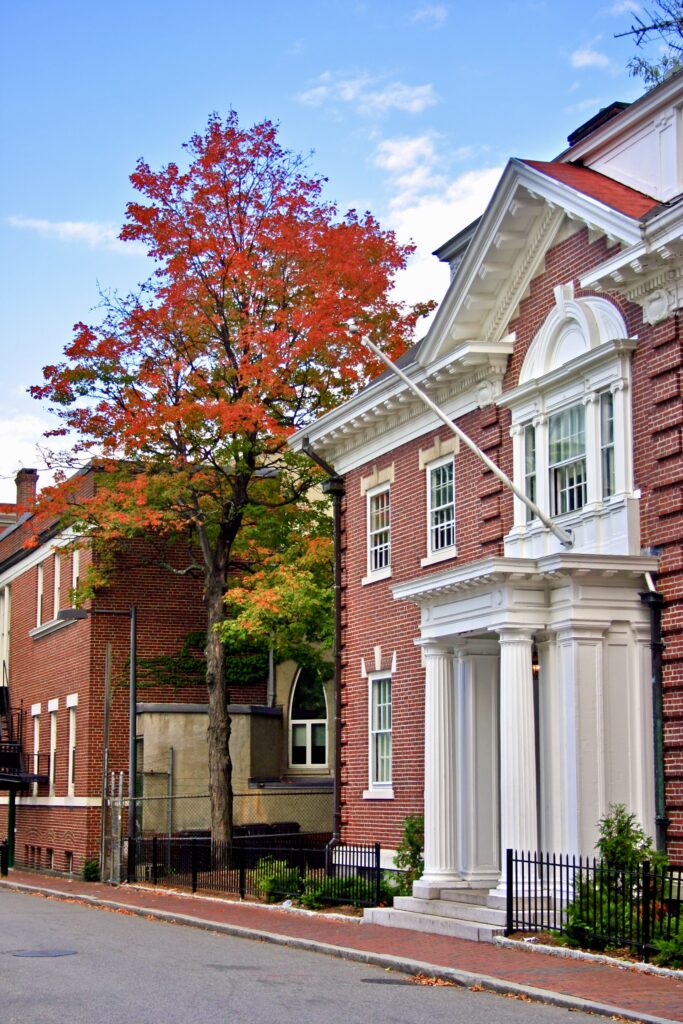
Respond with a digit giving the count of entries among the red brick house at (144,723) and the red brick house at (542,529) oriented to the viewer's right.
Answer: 0

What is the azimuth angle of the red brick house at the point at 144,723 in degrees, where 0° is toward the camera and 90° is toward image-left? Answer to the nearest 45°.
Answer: approximately 45°

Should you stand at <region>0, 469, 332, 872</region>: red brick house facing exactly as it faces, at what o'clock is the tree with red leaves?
The tree with red leaves is roughly at 10 o'clock from the red brick house.

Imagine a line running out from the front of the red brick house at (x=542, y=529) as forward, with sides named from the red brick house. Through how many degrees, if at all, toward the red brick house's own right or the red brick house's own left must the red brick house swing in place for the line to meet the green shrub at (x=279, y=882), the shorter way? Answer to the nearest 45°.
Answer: approximately 90° to the red brick house's own right

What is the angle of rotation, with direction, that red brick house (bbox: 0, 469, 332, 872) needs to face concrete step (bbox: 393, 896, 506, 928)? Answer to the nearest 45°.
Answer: approximately 45° to its left

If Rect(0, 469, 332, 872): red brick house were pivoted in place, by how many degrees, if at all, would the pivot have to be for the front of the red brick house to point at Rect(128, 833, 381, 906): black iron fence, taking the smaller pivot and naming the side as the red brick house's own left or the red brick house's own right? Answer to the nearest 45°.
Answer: approximately 45° to the red brick house's own left

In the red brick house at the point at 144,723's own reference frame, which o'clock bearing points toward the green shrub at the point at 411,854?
The green shrub is roughly at 10 o'clock from the red brick house.

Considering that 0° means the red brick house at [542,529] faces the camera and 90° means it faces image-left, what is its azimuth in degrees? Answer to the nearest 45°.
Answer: approximately 45°
